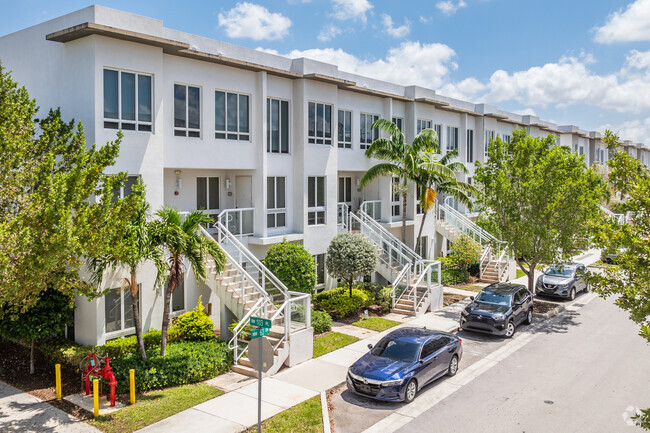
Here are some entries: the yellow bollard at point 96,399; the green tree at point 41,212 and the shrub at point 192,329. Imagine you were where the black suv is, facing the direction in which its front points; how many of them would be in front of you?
3

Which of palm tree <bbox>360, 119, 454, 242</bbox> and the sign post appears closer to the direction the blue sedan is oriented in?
the sign post

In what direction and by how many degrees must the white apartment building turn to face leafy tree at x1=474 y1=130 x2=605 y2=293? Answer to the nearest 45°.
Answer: approximately 45° to its left

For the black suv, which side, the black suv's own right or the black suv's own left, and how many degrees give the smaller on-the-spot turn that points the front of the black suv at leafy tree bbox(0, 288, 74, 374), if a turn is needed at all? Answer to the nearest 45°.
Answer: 0° — it already faces it

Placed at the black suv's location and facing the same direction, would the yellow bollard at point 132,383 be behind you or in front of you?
in front

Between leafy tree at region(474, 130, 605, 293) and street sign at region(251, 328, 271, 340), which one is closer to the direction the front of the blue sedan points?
the street sign

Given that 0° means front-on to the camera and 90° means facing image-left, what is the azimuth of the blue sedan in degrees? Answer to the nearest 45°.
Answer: approximately 45°

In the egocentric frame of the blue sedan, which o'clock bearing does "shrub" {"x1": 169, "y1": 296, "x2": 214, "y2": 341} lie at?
The shrub is roughly at 2 o'clock from the blue sedan.

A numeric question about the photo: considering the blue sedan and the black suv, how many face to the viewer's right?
0

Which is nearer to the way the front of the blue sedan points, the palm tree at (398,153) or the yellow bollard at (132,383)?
the yellow bollard

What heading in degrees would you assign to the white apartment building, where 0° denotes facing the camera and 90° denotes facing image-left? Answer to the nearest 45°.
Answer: approximately 315°
